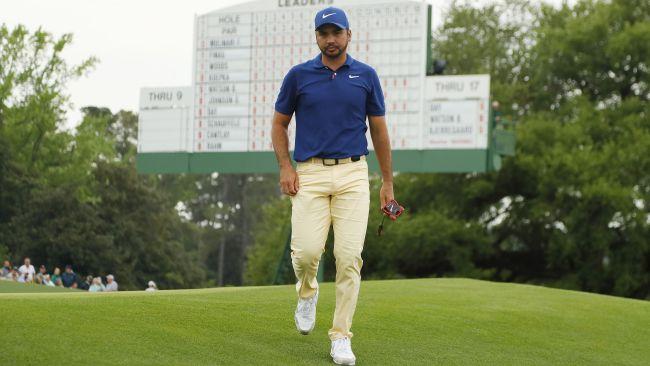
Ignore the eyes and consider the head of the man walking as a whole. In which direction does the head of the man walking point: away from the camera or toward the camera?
toward the camera

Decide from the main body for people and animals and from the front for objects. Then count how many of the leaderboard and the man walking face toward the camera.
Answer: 2

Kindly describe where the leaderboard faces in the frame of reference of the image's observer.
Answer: facing the viewer

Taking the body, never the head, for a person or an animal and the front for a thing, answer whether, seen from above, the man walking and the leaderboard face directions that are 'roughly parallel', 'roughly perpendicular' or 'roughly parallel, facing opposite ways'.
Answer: roughly parallel

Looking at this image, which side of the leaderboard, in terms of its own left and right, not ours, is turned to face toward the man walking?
front

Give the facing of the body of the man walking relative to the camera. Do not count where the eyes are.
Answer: toward the camera

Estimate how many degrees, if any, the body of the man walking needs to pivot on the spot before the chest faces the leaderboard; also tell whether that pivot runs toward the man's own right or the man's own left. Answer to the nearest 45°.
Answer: approximately 180°
